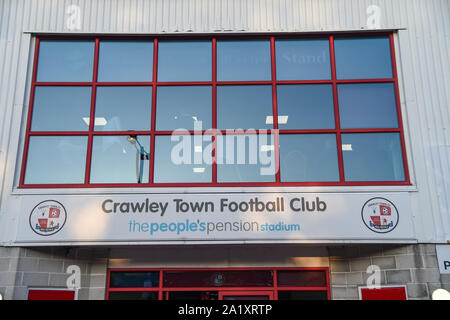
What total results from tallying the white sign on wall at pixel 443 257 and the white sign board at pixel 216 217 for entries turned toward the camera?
2

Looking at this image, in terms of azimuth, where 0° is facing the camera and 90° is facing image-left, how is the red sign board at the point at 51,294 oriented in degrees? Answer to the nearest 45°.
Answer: approximately 0°

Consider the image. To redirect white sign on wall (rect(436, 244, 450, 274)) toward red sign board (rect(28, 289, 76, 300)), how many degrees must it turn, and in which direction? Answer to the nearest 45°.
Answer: approximately 90° to its right

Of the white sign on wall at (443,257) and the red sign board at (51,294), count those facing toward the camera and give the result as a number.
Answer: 2

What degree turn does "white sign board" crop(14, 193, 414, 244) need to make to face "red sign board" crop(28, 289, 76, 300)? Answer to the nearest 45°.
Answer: approximately 90° to its right

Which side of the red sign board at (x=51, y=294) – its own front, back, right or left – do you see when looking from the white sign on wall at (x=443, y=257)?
left

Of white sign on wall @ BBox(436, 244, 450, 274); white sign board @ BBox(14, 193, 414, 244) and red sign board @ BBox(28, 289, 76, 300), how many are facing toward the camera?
3

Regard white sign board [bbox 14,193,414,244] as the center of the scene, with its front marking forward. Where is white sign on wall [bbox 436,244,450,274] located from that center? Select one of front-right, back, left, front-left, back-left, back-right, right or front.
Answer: left
